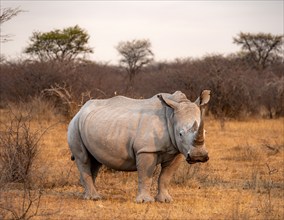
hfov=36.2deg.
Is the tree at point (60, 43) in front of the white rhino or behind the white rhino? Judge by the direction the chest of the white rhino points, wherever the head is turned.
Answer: behind

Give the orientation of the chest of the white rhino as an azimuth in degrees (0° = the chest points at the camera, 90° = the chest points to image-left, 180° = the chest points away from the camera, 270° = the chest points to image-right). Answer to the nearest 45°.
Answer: approximately 315°

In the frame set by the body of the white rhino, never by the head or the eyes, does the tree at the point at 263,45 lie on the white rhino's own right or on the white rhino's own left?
on the white rhino's own left
